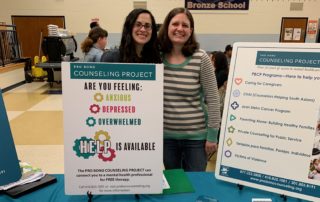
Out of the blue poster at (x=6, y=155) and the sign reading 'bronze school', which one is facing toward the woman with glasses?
the sign reading 'bronze school'

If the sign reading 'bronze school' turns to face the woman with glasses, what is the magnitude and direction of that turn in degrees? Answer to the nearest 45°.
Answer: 0° — it already faces them

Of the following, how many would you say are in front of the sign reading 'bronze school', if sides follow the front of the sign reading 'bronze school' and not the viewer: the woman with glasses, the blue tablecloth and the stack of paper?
3

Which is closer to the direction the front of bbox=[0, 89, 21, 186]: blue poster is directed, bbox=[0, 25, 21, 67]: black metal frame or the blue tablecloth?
the blue tablecloth
